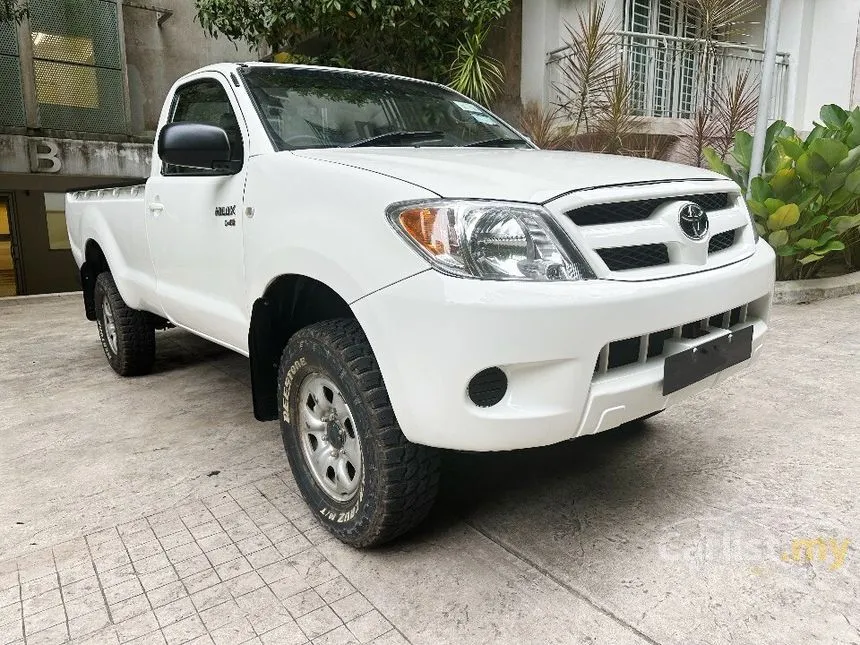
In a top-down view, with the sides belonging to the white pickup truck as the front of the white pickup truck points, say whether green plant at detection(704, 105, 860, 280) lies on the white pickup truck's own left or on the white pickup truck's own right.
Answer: on the white pickup truck's own left

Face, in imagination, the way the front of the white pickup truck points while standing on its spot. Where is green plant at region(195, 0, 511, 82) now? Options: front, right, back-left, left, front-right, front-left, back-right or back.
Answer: back-left

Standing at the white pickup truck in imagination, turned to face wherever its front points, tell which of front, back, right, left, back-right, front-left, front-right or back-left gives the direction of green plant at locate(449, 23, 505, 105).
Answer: back-left

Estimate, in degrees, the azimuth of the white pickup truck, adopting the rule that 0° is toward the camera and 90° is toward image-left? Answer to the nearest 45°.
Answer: approximately 315°
